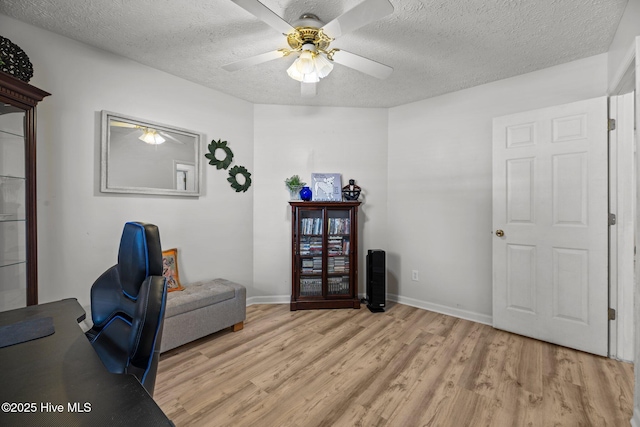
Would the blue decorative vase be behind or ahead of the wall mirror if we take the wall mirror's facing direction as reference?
ahead

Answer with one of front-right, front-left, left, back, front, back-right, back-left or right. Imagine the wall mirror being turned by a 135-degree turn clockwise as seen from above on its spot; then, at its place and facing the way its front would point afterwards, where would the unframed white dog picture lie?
back

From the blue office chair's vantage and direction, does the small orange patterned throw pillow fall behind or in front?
behind

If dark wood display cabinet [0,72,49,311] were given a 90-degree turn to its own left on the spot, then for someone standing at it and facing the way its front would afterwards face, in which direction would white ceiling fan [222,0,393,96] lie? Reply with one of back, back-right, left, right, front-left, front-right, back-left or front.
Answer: right

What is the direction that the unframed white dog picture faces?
toward the camera

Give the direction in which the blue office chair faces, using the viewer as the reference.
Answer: facing the viewer and to the left of the viewer

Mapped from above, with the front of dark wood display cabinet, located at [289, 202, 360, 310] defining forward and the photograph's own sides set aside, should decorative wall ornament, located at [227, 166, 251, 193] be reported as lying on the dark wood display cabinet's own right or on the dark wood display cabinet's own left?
on the dark wood display cabinet's own right

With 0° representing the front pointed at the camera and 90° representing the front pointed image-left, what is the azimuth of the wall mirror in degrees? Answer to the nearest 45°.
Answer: approximately 315°

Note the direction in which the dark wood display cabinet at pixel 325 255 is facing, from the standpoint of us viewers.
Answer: facing the viewer

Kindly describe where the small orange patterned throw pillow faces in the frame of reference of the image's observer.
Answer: facing the viewer and to the right of the viewer

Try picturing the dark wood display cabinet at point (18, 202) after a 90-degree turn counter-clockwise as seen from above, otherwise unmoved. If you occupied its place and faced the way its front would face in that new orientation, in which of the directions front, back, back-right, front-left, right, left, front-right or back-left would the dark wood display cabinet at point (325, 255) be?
front-right

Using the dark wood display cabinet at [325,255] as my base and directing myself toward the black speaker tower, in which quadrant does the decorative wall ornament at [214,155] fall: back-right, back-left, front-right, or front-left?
back-right
